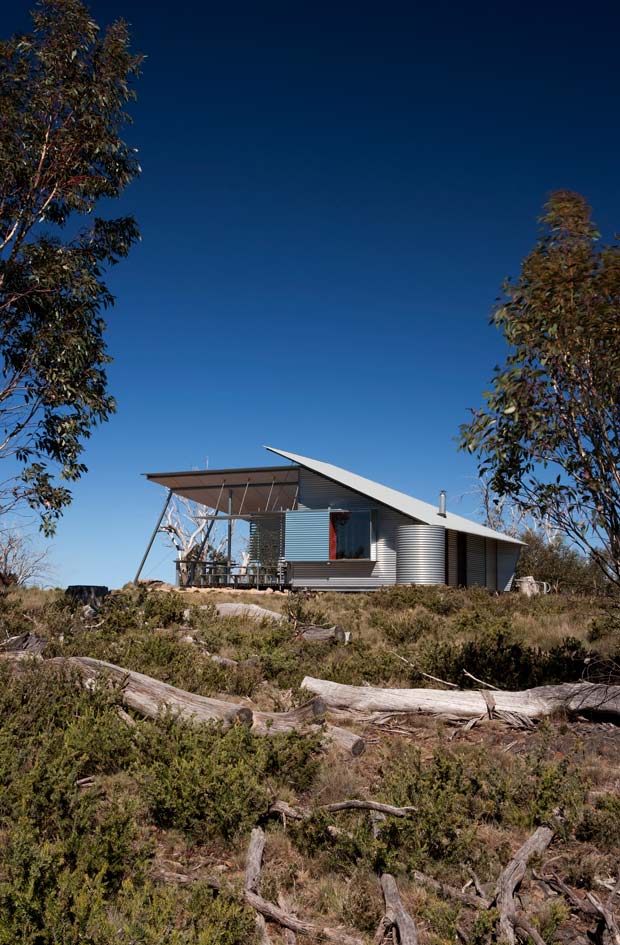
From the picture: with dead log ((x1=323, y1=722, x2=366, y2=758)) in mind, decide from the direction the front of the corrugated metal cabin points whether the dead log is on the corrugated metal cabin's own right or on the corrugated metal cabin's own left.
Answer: on the corrugated metal cabin's own left

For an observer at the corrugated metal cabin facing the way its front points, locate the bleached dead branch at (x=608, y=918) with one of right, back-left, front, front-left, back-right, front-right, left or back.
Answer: left

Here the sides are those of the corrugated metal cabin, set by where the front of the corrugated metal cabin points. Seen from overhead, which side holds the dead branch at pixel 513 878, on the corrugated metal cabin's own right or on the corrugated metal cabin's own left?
on the corrugated metal cabin's own left
